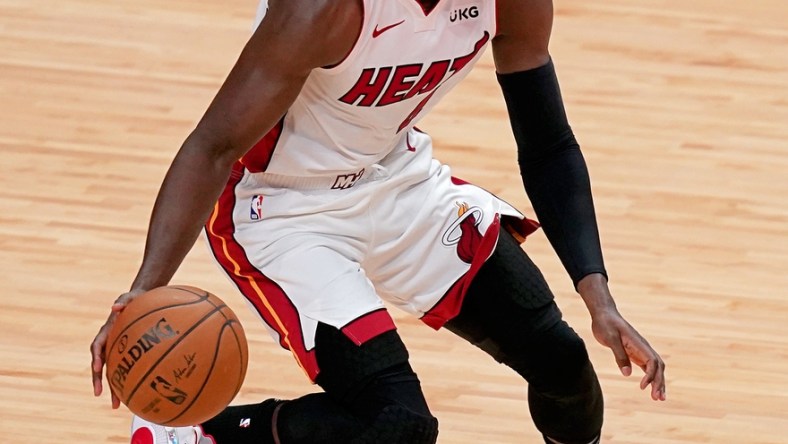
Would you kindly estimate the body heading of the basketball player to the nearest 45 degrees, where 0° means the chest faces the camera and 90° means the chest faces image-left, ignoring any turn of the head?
approximately 315°
